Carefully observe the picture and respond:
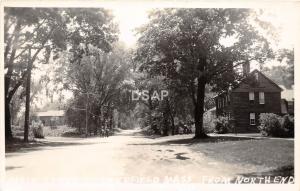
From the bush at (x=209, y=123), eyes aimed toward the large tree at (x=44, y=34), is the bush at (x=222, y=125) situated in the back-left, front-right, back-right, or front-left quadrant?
back-left

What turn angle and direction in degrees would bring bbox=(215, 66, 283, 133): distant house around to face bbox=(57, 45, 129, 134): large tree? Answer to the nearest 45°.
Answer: approximately 45° to its left
